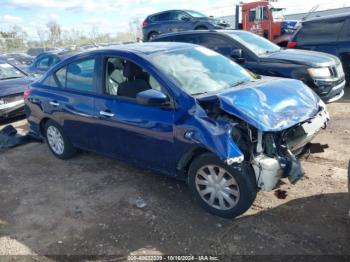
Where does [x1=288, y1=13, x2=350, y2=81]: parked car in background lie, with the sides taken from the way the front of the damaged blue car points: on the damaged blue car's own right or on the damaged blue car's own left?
on the damaged blue car's own left

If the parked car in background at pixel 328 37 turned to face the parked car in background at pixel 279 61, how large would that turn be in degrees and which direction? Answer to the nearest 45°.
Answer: approximately 90° to its right

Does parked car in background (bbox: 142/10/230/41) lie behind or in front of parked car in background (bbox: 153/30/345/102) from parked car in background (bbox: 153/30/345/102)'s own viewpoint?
behind

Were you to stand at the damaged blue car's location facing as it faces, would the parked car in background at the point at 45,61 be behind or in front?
behind

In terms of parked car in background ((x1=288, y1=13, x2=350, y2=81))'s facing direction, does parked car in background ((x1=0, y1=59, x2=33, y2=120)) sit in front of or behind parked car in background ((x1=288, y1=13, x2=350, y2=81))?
behind

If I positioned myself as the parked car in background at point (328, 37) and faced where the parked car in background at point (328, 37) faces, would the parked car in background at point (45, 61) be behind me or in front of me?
behind

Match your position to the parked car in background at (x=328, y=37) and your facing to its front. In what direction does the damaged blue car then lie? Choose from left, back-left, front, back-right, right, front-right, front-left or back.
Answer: right

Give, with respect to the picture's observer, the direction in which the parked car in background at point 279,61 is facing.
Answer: facing the viewer and to the right of the viewer

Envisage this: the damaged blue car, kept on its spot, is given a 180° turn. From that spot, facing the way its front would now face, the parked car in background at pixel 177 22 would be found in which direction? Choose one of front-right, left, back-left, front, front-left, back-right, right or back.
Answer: front-right

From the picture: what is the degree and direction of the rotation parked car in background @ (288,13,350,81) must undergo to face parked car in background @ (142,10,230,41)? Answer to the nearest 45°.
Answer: approximately 135° to its left
